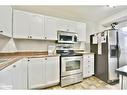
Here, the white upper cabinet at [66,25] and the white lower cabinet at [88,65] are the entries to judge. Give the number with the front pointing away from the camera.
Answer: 0

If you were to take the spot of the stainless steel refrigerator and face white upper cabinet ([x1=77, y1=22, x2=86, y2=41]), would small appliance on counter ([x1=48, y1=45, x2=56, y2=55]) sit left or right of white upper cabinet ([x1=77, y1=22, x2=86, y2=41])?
left

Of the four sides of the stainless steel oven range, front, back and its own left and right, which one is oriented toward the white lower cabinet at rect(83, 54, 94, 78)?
left

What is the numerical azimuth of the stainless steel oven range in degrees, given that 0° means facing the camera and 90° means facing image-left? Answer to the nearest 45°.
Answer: approximately 315°

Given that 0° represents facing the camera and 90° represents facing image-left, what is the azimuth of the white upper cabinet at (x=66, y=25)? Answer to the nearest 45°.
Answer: approximately 315°
